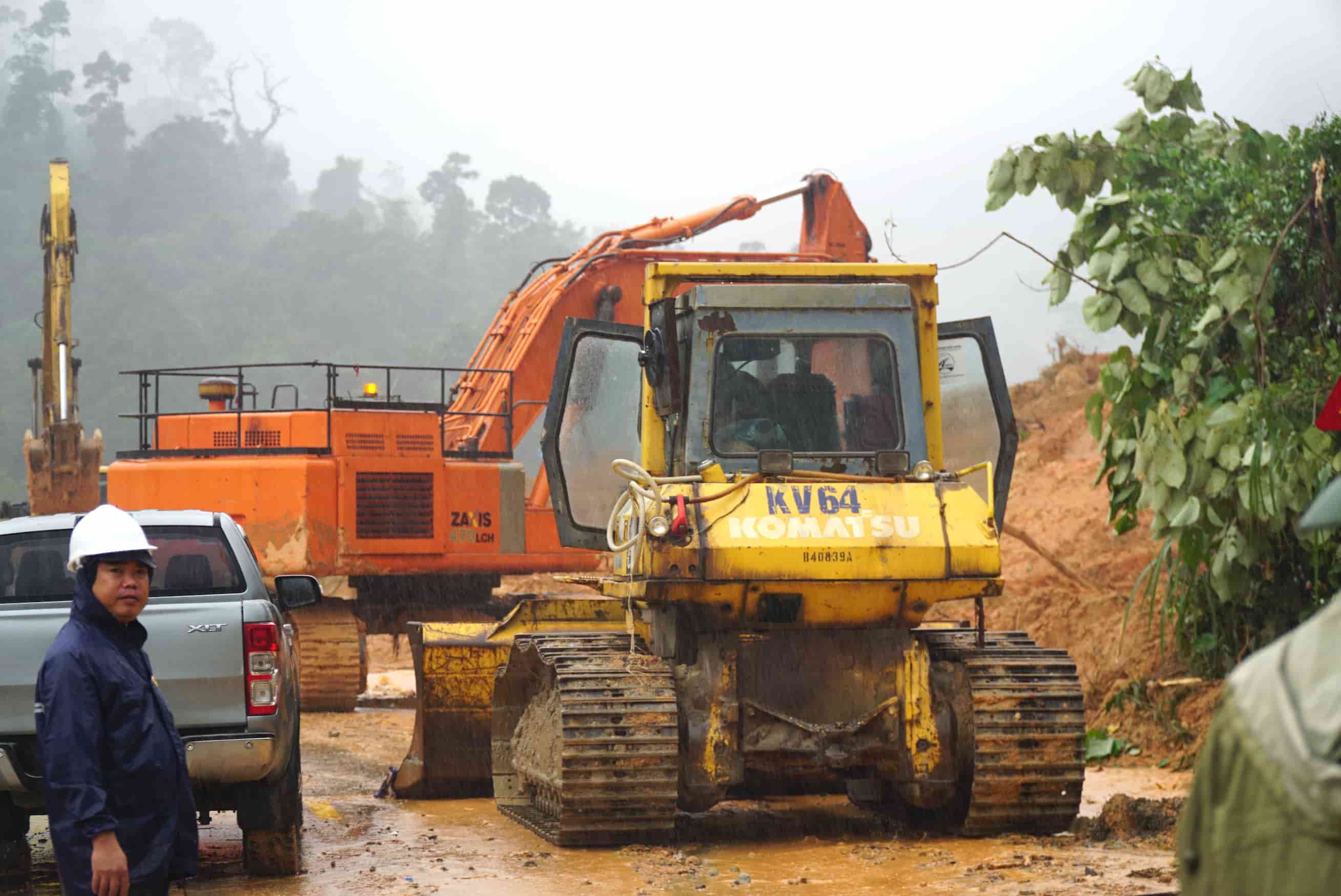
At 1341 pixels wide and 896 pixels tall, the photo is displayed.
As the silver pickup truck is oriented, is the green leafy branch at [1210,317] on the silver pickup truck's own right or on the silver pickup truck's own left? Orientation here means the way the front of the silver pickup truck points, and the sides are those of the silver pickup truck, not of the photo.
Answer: on the silver pickup truck's own right

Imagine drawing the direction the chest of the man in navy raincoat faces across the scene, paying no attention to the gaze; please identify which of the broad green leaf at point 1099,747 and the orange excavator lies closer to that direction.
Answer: the broad green leaf

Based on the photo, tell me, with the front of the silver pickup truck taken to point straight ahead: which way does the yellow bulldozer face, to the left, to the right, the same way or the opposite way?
the same way

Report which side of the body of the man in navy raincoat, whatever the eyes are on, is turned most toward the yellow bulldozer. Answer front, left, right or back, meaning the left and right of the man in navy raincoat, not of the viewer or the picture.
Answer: left

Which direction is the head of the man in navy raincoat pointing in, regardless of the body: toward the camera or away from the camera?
toward the camera

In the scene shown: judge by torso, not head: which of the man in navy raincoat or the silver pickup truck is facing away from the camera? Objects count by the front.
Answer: the silver pickup truck

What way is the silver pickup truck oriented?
away from the camera

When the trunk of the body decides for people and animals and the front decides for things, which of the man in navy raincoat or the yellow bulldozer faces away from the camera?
the yellow bulldozer

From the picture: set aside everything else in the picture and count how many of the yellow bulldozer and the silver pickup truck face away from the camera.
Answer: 2

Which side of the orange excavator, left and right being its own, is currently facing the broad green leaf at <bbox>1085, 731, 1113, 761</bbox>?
right

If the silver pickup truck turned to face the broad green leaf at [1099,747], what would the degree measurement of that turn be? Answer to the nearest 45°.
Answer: approximately 45° to its right

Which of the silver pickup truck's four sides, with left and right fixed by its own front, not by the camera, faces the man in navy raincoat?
back

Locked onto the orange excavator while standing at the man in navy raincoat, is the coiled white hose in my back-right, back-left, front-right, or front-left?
front-right
